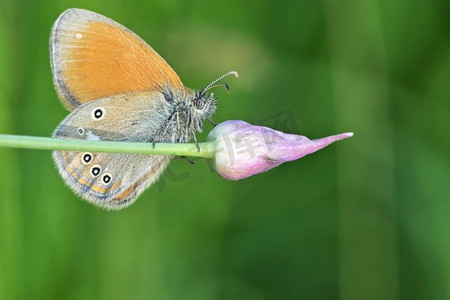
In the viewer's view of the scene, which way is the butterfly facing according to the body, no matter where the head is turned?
to the viewer's right
